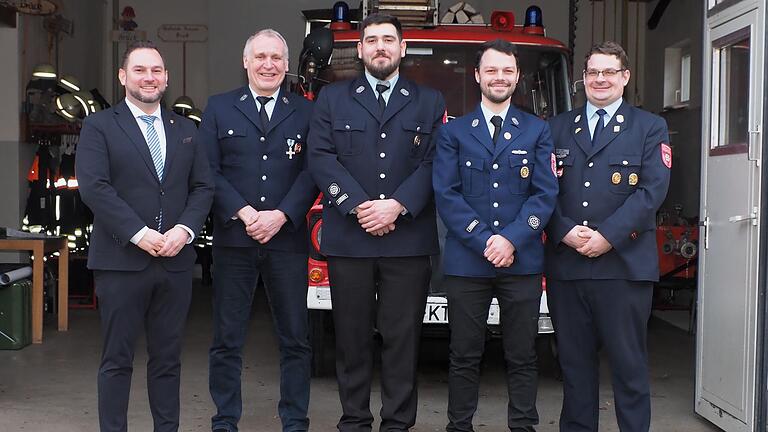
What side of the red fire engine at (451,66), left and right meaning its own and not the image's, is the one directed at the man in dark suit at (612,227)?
front

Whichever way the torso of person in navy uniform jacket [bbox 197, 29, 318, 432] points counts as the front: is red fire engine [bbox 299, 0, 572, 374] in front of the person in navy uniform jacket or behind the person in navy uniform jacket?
behind

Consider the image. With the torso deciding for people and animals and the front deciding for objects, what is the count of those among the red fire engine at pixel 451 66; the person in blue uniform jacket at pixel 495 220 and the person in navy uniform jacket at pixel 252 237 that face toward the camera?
3

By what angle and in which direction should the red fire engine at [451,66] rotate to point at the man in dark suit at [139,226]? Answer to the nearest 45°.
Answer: approximately 45° to its right

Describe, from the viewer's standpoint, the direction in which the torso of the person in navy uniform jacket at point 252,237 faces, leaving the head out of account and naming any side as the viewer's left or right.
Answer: facing the viewer

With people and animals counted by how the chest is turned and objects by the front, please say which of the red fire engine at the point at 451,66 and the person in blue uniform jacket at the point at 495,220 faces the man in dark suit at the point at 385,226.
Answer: the red fire engine

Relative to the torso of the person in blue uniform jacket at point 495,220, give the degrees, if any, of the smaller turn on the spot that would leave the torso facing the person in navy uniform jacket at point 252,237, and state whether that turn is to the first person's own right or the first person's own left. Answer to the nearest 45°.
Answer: approximately 90° to the first person's own right

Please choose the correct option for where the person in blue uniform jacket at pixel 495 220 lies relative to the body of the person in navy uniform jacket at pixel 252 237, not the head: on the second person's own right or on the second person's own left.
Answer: on the second person's own left

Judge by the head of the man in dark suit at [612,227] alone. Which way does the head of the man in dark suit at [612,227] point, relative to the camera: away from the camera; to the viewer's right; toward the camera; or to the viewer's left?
toward the camera

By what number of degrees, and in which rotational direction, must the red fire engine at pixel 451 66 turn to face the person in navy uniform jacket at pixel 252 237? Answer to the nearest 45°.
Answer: approximately 45° to its right

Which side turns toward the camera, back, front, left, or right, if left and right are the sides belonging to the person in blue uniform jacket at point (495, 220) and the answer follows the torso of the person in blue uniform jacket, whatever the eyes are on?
front

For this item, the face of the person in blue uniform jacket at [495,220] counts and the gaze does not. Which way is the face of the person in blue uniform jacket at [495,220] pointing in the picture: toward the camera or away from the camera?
toward the camera

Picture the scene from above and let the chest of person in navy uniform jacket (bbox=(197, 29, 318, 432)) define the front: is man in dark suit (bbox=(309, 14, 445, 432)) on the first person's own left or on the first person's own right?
on the first person's own left

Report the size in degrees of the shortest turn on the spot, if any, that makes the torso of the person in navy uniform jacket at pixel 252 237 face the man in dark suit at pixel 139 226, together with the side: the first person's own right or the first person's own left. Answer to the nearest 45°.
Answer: approximately 45° to the first person's own right

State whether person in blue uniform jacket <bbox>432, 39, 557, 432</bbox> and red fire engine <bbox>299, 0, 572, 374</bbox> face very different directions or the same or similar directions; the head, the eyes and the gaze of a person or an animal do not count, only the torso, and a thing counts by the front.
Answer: same or similar directions

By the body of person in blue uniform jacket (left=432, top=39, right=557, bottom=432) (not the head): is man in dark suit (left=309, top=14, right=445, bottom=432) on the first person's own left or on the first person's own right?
on the first person's own right
